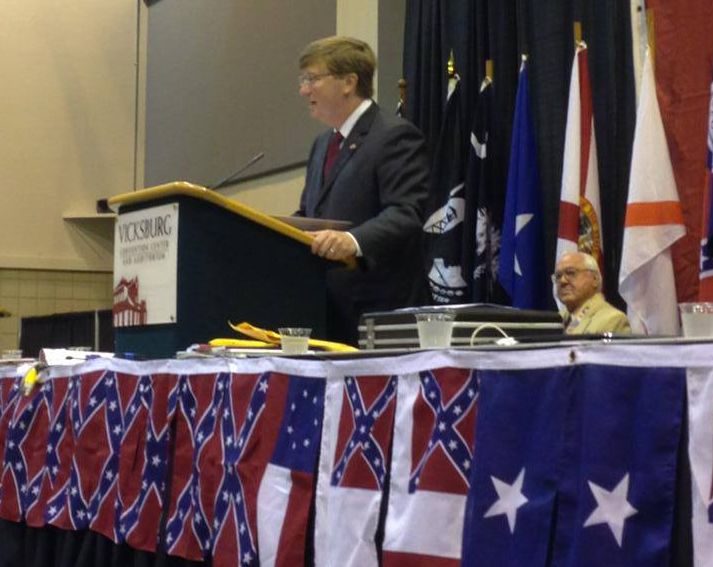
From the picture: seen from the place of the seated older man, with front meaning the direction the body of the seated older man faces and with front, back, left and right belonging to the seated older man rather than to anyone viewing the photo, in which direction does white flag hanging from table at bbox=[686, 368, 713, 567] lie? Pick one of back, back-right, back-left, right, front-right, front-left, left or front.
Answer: front-left

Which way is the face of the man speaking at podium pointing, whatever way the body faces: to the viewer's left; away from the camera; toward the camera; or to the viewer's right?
to the viewer's left

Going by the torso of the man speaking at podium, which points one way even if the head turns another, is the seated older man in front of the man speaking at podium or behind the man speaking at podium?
behind

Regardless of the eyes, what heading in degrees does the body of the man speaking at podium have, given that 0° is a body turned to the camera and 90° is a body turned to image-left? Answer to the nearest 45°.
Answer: approximately 45°
